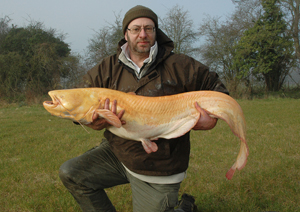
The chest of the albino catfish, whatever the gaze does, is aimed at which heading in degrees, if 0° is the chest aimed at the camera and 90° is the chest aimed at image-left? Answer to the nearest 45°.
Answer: approximately 90°
